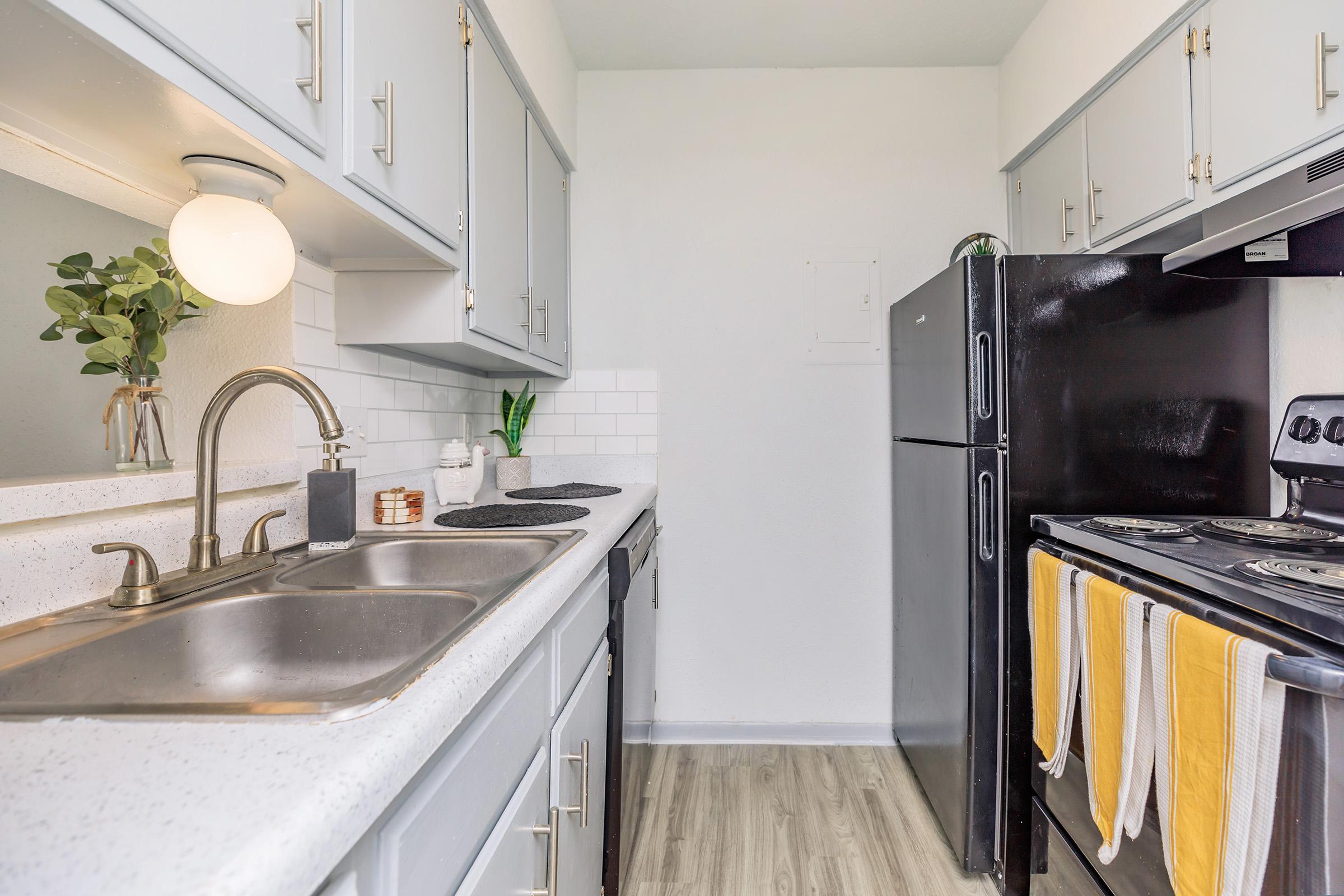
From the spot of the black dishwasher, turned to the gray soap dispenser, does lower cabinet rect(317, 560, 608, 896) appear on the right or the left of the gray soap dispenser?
left

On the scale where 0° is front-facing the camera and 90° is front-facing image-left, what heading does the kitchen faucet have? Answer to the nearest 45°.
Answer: approximately 315°

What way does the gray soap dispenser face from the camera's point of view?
to the viewer's right

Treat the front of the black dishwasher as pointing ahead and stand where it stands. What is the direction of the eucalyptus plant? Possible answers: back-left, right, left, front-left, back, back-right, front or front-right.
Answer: back-right

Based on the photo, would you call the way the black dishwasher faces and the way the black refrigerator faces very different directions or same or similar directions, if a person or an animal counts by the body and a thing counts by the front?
very different directions

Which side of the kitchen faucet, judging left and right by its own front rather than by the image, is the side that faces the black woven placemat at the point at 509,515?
left

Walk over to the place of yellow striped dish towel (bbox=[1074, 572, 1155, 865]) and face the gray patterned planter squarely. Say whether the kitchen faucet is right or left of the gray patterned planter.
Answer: left

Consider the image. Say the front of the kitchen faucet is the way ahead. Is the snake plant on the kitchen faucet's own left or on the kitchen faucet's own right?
on the kitchen faucet's own left

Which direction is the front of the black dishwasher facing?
to the viewer's right

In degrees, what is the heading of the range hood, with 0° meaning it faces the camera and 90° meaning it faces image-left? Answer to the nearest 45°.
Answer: approximately 45°
